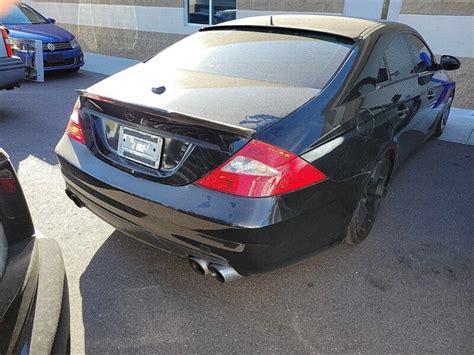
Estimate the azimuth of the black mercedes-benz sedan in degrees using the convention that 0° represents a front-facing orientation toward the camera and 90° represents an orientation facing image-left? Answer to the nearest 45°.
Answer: approximately 225°

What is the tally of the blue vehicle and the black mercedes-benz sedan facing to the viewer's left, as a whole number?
0

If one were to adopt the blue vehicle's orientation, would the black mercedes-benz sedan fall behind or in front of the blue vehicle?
in front

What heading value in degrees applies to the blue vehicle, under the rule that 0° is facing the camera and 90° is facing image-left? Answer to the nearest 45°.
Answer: approximately 315°

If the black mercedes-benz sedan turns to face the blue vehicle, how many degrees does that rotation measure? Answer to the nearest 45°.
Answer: approximately 90° to its left
